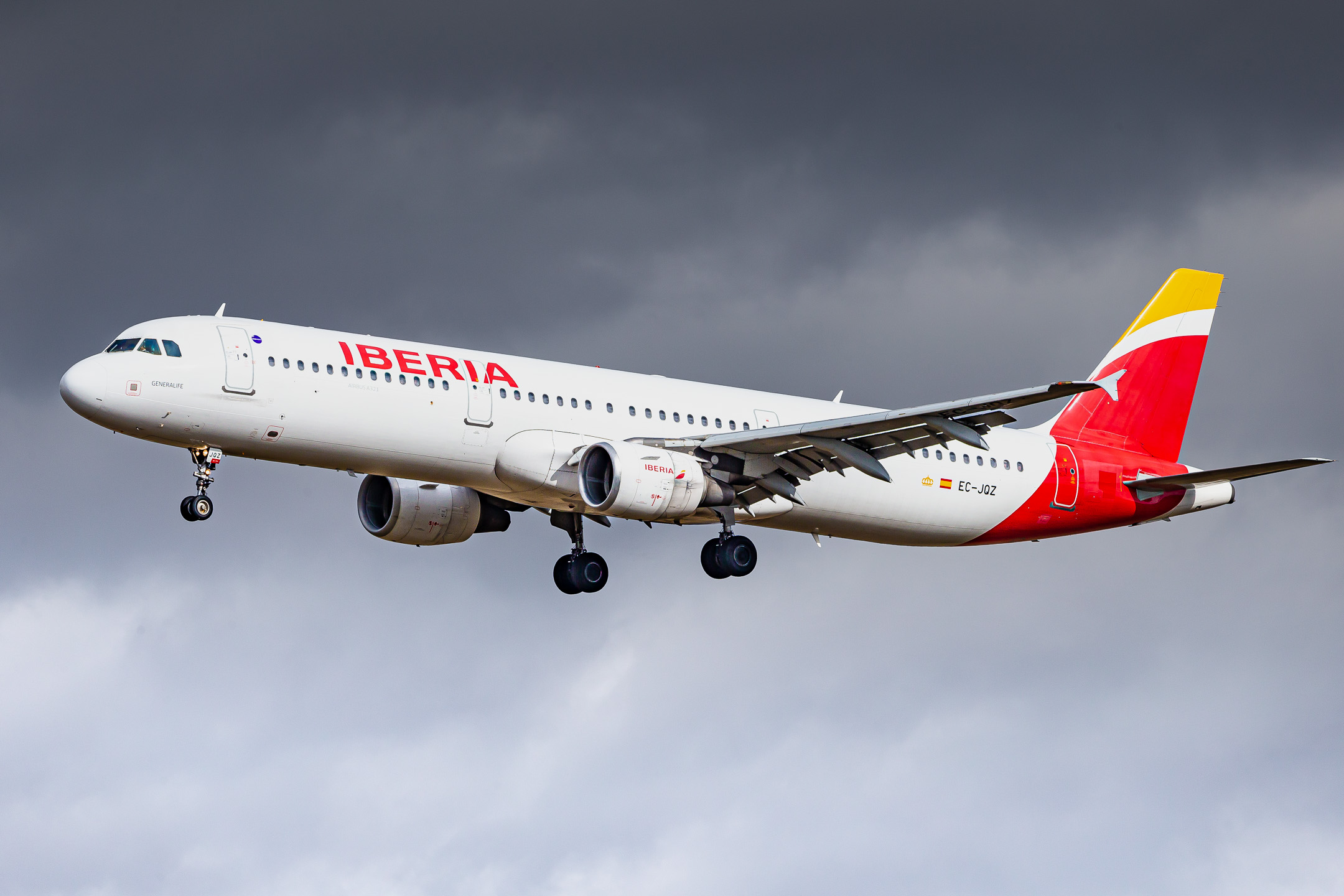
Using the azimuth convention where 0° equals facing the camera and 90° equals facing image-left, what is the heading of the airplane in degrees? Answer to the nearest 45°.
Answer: approximately 45°
